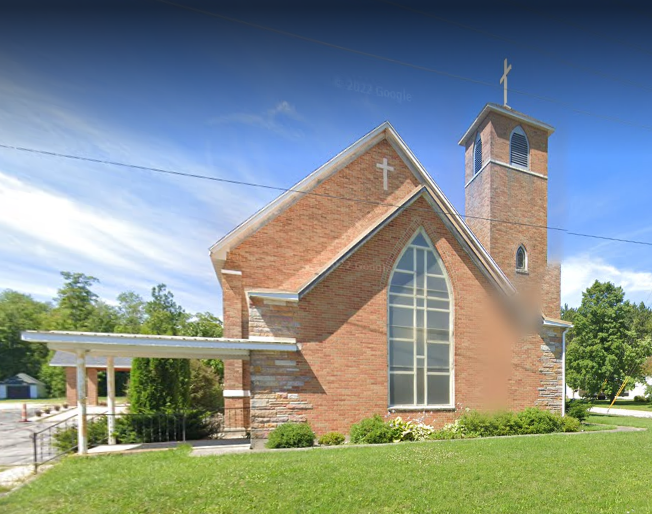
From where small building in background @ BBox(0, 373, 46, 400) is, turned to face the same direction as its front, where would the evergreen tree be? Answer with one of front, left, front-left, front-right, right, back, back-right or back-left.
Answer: front

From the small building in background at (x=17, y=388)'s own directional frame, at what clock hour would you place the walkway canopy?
The walkway canopy is roughly at 12 o'clock from the small building in background.

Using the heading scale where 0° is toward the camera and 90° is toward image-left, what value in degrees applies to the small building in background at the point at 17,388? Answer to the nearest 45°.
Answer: approximately 0°

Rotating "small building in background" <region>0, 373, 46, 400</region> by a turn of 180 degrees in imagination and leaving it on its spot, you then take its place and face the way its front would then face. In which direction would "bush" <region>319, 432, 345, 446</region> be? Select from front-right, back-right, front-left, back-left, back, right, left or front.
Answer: back

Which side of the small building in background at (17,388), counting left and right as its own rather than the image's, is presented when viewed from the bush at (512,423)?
front

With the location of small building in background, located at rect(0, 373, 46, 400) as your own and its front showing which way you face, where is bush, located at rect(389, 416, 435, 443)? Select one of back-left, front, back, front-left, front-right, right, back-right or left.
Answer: front

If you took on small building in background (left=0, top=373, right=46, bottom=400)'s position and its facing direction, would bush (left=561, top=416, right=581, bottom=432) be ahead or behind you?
ahead

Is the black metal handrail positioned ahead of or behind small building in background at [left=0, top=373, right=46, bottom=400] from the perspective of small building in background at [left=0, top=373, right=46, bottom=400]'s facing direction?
ahead
